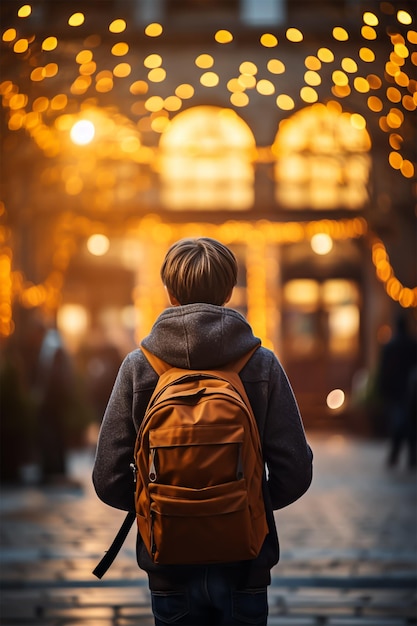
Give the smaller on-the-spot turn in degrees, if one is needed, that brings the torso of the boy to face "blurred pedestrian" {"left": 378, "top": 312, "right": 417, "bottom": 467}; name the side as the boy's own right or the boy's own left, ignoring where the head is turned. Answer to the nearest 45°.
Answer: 0° — they already face them

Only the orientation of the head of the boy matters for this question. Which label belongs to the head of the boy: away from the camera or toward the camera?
away from the camera

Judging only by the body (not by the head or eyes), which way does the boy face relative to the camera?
away from the camera
